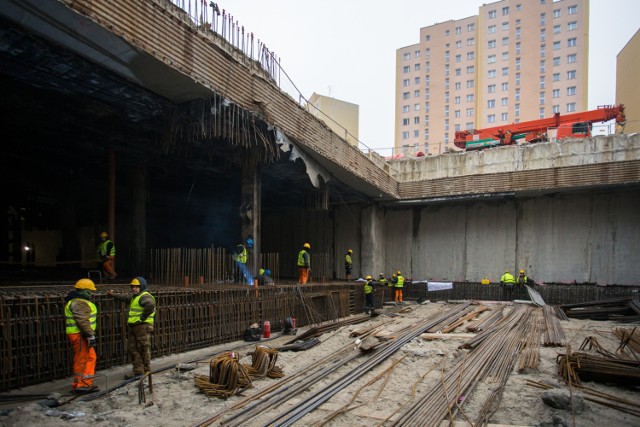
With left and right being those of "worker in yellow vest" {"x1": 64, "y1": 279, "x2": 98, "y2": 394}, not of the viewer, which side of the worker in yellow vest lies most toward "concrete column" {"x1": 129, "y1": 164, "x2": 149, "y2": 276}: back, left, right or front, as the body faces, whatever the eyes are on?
left

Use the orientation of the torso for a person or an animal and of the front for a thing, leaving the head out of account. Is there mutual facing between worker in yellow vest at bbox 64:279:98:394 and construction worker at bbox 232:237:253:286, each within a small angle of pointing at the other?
no

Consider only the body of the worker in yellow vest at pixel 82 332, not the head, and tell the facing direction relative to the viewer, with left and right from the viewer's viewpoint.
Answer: facing to the right of the viewer
